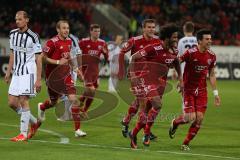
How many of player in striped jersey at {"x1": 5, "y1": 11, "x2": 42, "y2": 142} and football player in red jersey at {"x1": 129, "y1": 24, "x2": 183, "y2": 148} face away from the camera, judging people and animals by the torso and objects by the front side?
0
